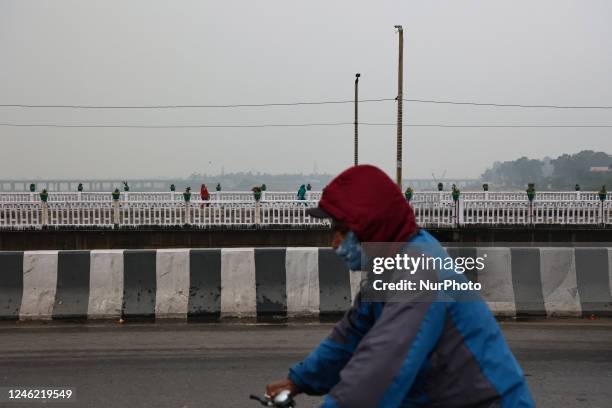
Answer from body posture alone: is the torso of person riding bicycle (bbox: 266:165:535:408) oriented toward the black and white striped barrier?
no

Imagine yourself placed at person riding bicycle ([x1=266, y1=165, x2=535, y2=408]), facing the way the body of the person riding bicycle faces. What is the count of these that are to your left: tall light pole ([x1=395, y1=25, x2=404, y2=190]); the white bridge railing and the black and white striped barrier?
0

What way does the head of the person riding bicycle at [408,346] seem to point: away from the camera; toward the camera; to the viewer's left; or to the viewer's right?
to the viewer's left

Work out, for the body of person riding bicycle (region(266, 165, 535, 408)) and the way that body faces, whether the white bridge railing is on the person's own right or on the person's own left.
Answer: on the person's own right

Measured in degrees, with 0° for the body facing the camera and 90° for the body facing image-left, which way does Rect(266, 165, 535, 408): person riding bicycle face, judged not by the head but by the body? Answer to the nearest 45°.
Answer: approximately 90°

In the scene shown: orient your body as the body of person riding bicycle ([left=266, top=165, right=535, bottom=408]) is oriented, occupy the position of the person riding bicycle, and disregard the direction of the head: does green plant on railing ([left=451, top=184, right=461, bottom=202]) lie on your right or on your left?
on your right

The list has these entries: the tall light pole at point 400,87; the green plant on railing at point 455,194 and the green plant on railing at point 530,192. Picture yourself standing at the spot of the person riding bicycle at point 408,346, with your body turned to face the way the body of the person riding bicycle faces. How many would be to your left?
0

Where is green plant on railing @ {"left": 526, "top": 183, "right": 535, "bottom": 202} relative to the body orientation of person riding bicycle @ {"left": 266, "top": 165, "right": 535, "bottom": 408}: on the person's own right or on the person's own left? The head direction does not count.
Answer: on the person's own right

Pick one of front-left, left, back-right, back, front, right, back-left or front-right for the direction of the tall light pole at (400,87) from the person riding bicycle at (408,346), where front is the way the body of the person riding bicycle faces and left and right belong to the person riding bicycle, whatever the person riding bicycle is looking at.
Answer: right
